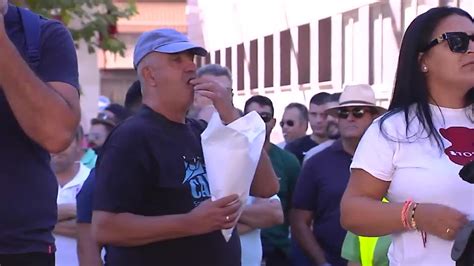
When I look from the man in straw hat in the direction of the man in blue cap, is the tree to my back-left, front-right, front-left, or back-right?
back-right

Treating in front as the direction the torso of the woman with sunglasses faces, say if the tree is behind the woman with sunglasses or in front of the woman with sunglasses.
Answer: behind

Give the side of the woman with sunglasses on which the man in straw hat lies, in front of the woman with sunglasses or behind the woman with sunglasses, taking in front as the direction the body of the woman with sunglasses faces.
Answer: behind

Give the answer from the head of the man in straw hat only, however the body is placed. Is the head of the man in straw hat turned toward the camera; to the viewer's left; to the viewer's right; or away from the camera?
toward the camera
